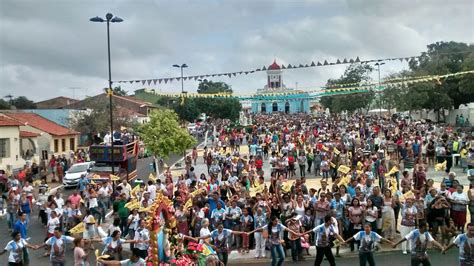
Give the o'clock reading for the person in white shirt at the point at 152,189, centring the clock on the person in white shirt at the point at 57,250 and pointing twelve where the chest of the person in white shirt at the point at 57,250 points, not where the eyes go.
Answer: the person in white shirt at the point at 152,189 is roughly at 7 o'clock from the person in white shirt at the point at 57,250.

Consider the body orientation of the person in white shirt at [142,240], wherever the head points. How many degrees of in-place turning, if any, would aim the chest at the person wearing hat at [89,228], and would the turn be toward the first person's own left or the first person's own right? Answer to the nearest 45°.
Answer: approximately 135° to the first person's own right

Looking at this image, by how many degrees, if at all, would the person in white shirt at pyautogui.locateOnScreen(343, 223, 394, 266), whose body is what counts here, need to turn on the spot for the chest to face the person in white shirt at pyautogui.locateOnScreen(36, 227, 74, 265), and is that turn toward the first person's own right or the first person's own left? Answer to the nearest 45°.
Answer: approximately 90° to the first person's own right

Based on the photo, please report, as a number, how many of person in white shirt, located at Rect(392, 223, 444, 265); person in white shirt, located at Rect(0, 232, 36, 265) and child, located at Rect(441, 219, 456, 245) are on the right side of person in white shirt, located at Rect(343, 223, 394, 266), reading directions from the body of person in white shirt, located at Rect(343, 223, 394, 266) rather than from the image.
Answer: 1

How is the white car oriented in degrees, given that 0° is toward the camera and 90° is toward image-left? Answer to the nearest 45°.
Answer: approximately 45°

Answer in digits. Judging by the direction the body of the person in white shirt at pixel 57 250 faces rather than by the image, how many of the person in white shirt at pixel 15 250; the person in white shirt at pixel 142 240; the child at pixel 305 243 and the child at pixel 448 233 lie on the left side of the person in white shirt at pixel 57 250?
3

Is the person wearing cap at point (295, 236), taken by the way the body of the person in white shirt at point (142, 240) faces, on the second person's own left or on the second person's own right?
on the second person's own left

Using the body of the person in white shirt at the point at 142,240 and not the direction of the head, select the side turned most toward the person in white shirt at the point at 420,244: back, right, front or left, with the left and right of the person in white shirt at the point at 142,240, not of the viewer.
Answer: left

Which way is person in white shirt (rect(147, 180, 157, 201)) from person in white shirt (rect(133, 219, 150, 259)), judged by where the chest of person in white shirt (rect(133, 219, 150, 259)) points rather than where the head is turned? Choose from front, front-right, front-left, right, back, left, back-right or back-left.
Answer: back

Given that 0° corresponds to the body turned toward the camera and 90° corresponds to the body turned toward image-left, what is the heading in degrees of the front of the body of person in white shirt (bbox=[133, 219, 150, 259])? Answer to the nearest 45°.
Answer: approximately 0°
